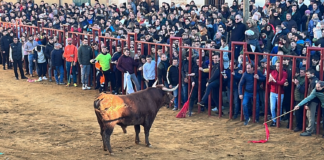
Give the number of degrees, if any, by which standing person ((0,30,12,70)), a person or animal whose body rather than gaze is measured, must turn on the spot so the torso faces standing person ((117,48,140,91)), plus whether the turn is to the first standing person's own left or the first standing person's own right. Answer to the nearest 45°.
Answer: approximately 45° to the first standing person's own left

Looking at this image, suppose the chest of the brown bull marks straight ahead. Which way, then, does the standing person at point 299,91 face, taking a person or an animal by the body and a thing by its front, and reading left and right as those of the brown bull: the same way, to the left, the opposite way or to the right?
the opposite way

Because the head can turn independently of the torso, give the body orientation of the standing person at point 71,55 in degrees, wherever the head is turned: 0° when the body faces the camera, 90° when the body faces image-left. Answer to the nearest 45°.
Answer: approximately 0°

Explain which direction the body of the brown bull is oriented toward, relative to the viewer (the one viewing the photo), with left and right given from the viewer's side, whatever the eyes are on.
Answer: facing away from the viewer and to the right of the viewer

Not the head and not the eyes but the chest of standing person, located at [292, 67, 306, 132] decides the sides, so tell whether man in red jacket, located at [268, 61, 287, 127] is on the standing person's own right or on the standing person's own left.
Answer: on the standing person's own right

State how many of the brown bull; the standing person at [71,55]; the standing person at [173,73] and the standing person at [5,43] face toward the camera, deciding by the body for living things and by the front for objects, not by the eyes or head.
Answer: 3

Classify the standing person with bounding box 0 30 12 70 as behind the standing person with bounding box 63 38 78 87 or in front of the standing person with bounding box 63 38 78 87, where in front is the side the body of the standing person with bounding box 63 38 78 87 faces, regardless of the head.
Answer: behind

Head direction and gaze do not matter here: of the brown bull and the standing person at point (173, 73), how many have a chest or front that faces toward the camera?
1

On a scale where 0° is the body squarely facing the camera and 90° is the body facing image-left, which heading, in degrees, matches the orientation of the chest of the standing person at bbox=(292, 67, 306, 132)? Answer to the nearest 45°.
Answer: approximately 45°
